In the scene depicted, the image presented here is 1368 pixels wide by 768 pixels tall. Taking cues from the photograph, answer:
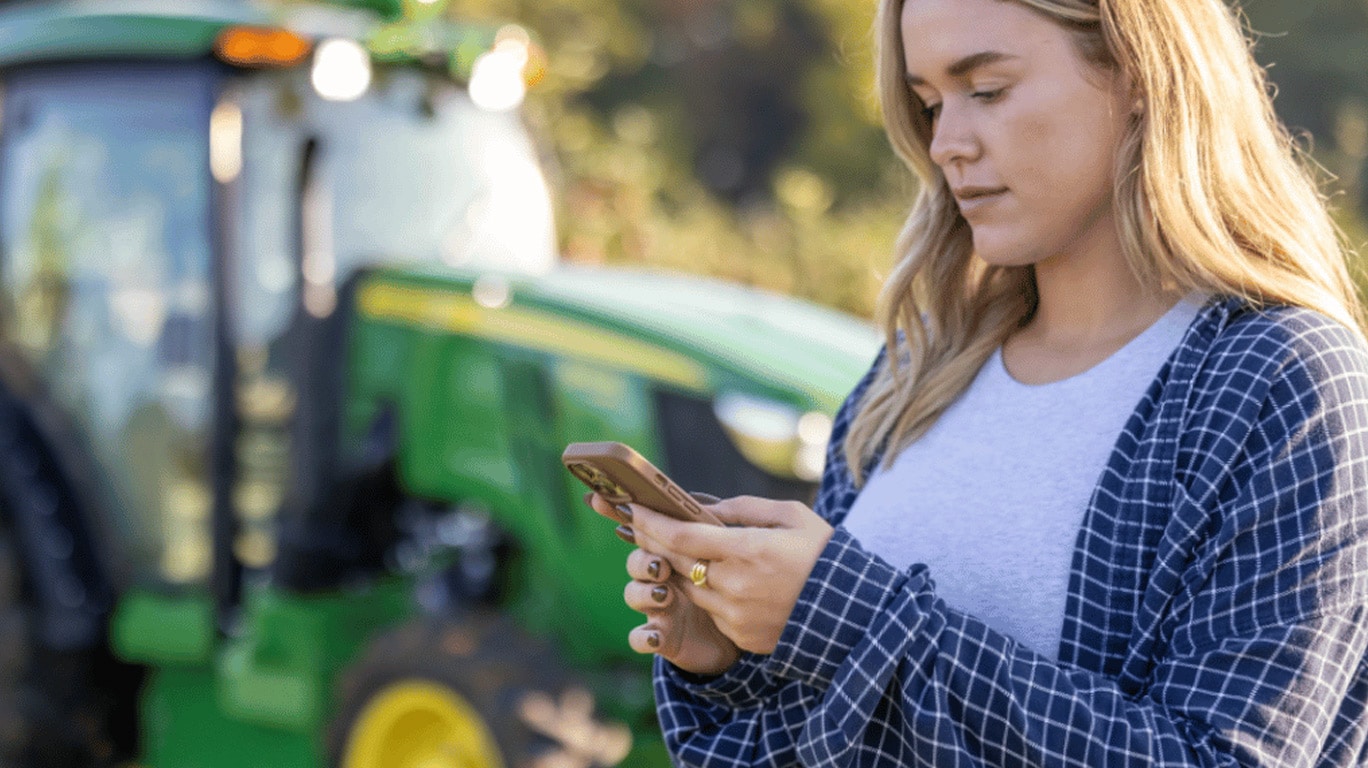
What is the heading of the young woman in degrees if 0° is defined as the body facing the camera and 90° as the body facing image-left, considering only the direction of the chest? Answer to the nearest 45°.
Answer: approximately 45°

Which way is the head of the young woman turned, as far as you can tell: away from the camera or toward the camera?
toward the camera

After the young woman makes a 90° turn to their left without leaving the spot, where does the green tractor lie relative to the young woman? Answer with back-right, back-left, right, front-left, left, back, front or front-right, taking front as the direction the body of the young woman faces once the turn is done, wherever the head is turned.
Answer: back

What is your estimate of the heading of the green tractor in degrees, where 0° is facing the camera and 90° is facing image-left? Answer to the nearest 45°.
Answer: approximately 315°
